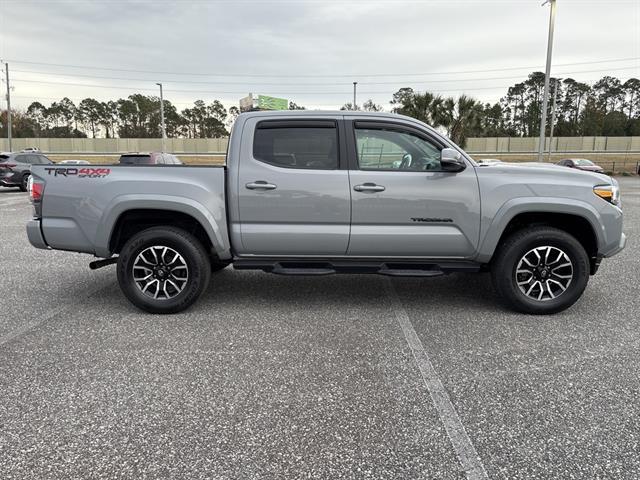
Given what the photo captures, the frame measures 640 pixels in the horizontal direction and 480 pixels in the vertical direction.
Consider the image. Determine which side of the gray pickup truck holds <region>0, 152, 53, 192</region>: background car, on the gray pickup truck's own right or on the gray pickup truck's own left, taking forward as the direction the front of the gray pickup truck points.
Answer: on the gray pickup truck's own left

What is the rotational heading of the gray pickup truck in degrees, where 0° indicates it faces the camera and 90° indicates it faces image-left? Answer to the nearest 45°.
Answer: approximately 270°

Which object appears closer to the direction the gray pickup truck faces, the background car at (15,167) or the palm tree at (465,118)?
the palm tree

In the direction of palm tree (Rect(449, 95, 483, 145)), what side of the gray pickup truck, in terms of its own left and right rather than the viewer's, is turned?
left
